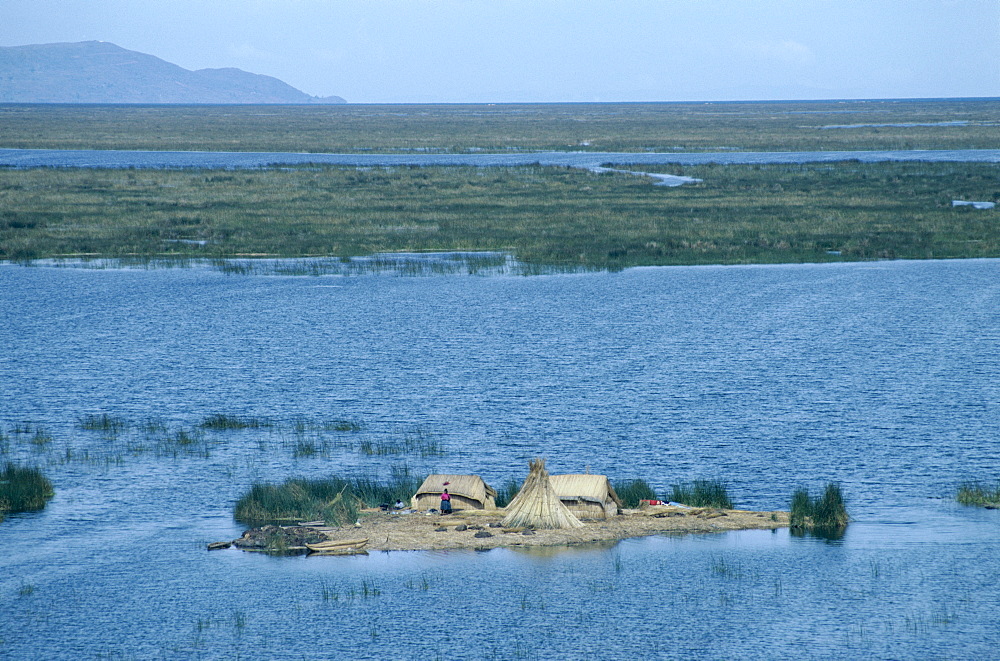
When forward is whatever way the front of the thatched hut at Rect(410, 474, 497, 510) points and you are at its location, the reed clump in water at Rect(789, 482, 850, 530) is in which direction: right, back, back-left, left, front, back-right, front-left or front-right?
left

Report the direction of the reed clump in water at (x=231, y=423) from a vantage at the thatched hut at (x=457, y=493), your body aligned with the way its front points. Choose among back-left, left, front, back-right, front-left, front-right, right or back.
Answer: back-right

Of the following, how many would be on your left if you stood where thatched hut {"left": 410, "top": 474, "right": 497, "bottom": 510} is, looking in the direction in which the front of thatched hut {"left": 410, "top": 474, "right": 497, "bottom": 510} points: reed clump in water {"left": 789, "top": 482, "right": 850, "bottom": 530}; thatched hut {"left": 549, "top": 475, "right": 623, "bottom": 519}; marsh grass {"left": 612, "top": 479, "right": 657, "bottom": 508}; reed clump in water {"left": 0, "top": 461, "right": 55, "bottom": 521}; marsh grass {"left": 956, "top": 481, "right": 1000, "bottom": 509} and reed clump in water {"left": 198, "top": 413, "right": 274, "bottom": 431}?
4

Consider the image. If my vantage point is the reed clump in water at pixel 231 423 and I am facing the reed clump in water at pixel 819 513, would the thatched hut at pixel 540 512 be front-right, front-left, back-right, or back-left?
front-right

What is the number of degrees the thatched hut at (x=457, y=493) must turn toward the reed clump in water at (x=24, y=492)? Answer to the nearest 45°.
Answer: approximately 90° to its right

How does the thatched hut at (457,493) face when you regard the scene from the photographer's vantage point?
facing the viewer

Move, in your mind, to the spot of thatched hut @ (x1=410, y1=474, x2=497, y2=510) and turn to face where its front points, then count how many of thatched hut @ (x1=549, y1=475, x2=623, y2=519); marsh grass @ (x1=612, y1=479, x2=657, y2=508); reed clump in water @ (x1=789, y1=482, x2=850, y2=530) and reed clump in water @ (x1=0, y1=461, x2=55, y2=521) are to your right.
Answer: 1

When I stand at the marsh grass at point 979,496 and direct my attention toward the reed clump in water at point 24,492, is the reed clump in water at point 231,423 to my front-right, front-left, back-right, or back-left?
front-right

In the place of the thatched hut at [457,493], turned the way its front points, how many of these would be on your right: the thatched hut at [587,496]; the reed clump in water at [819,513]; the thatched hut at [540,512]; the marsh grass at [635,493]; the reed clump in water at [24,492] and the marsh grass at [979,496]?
1

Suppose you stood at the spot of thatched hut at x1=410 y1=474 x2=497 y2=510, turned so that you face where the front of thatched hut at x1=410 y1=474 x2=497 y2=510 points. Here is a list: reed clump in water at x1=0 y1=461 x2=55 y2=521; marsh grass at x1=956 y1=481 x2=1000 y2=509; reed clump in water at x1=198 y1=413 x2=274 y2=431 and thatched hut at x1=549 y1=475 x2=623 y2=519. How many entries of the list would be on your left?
2

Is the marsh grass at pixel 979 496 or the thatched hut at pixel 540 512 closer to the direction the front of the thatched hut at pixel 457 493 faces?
the thatched hut

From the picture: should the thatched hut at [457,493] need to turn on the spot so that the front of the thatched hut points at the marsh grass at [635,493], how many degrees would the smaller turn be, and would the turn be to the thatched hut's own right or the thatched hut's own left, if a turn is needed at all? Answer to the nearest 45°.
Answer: approximately 90° to the thatched hut's own left

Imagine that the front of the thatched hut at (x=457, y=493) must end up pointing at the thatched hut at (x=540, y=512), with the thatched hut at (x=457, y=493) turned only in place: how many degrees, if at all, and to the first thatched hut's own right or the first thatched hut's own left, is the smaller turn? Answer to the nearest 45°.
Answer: approximately 45° to the first thatched hut's own left

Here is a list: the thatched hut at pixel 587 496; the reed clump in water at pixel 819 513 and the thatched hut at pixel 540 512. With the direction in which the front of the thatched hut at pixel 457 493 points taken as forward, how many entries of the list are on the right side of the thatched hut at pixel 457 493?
0

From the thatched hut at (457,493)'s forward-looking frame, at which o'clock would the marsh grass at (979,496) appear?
The marsh grass is roughly at 9 o'clock from the thatched hut.

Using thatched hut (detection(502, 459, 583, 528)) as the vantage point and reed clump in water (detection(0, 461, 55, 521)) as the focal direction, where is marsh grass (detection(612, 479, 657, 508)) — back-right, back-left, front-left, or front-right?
back-right

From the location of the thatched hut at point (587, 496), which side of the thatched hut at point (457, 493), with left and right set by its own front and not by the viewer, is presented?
left
